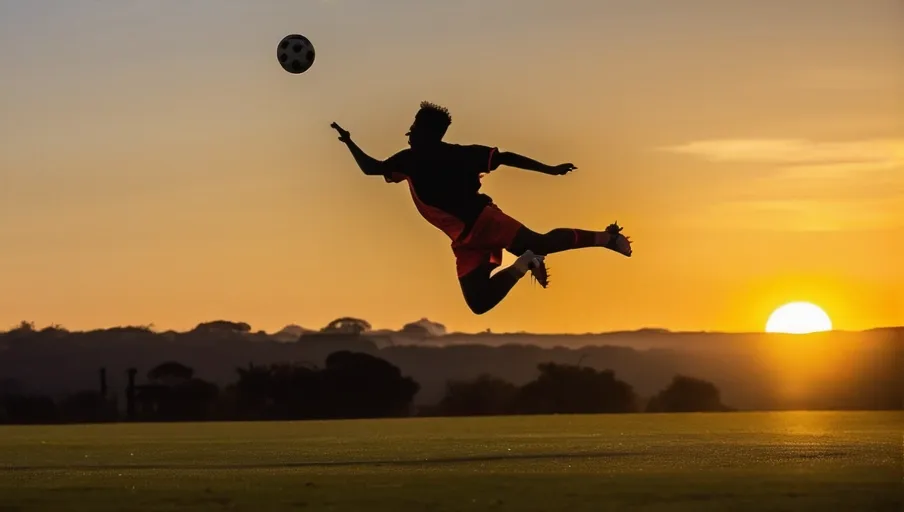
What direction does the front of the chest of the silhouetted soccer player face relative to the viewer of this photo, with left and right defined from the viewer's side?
facing away from the viewer and to the left of the viewer

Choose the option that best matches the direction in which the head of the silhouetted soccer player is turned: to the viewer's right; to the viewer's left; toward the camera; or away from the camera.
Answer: to the viewer's left

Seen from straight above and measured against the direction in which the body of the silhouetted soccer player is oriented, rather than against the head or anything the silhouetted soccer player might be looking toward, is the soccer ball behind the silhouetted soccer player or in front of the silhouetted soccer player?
in front
